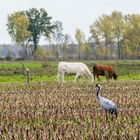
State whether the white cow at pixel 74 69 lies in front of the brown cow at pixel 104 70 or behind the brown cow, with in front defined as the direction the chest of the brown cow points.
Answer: behind

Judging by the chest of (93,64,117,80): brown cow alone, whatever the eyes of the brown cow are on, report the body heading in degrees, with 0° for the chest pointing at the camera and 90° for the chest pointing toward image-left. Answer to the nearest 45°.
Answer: approximately 270°
